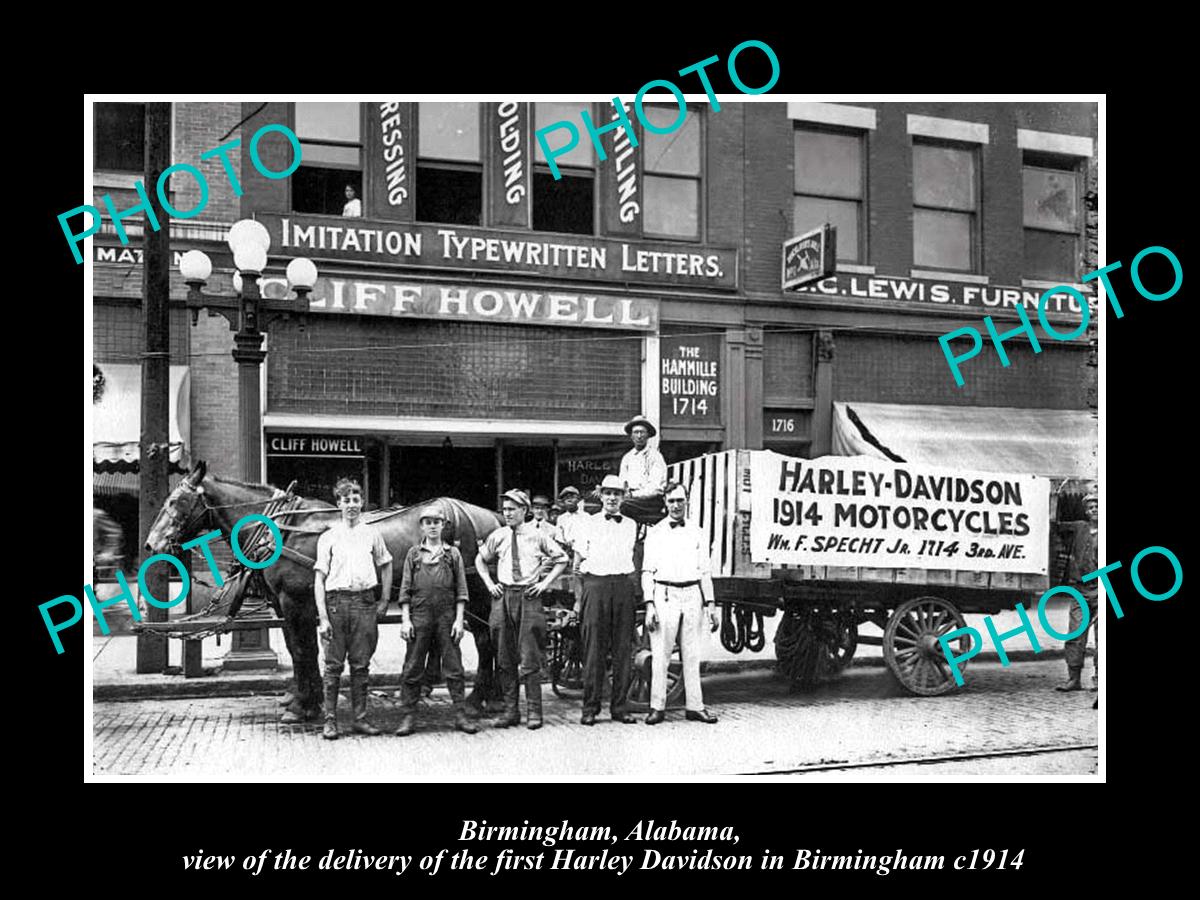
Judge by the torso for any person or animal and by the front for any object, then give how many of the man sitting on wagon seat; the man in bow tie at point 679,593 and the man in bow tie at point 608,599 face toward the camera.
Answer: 3

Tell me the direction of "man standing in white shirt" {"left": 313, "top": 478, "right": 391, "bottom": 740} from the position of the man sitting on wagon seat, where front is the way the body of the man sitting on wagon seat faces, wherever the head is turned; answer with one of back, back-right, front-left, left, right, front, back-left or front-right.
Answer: front-right

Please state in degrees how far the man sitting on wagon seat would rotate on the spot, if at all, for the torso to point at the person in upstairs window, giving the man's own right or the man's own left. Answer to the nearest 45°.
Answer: approximately 135° to the man's own right

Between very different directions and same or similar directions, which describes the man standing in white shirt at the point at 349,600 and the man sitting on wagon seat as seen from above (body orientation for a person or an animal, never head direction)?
same or similar directions

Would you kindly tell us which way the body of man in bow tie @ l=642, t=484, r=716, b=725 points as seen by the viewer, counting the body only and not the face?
toward the camera

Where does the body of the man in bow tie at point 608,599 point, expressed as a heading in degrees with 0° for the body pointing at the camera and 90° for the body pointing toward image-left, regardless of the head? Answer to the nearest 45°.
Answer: approximately 0°

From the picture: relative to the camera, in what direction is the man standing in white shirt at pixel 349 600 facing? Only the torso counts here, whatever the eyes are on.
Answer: toward the camera

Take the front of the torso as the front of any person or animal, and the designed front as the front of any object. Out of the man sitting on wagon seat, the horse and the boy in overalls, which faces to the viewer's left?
the horse

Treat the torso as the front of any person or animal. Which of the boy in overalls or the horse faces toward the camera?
the boy in overalls

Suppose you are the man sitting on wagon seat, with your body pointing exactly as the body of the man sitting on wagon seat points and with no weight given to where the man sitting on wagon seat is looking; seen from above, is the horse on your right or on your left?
on your right

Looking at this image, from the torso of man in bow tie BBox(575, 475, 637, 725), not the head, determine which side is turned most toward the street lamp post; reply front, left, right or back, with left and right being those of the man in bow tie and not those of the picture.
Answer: right

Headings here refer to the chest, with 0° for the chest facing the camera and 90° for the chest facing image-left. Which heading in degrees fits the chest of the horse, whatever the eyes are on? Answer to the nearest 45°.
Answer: approximately 90°

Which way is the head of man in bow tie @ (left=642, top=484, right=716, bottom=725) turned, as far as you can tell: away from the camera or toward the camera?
toward the camera
